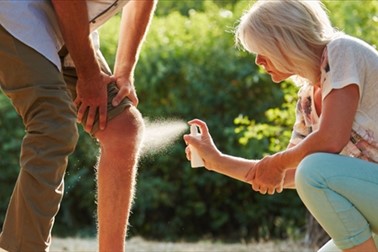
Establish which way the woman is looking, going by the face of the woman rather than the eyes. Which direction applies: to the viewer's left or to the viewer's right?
to the viewer's left

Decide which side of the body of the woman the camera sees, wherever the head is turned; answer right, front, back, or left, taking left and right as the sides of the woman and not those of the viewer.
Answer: left
